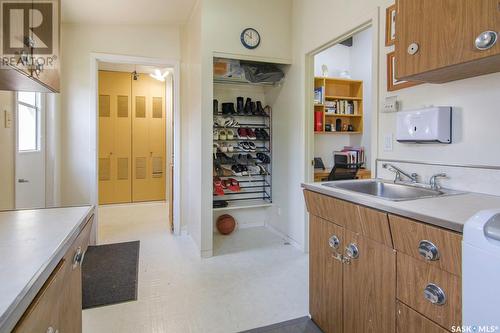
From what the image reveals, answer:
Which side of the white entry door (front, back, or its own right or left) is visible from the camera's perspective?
front

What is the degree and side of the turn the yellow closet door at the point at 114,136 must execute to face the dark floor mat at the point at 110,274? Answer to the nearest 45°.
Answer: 0° — it already faces it

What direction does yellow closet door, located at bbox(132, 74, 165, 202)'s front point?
toward the camera

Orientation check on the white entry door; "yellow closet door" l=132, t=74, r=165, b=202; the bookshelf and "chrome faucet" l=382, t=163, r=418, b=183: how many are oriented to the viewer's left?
1

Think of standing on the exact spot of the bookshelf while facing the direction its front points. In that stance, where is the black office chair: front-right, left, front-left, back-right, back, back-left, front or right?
front

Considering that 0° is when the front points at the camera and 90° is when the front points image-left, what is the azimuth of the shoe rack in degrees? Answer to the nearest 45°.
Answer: approximately 0°

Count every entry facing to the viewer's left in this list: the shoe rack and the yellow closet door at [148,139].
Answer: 0

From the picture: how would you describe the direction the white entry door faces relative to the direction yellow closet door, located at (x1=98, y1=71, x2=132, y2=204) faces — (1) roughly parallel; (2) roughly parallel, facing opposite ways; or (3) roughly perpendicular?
roughly parallel

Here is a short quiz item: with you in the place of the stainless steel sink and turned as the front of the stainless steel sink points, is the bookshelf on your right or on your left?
on your right

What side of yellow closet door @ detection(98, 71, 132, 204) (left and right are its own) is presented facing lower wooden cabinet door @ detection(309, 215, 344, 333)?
front

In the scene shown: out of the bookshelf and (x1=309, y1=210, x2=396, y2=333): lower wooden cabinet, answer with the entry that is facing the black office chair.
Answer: the bookshelf

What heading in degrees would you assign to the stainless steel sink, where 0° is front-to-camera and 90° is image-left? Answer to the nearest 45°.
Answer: approximately 45°

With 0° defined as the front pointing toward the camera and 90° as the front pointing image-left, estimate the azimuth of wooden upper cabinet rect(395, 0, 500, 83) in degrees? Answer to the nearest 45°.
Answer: approximately 45°
